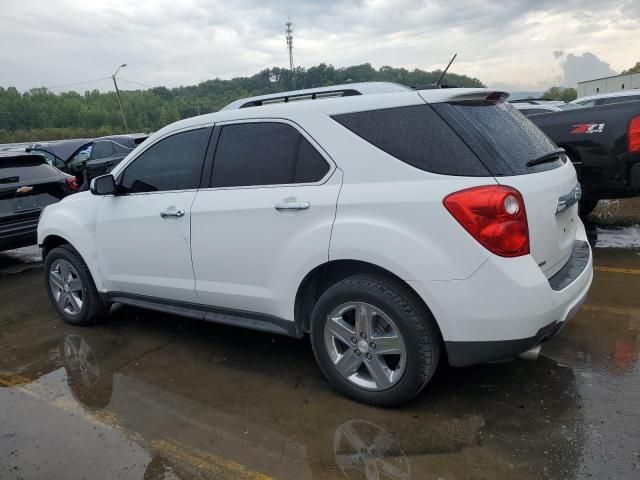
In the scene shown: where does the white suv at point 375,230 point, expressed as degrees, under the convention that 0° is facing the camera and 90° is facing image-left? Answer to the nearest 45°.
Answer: approximately 135°
